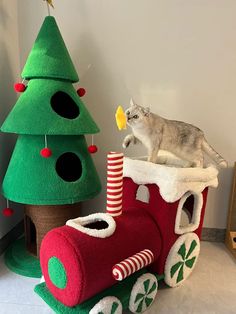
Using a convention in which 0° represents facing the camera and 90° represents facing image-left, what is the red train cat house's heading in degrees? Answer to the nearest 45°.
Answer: approximately 45°

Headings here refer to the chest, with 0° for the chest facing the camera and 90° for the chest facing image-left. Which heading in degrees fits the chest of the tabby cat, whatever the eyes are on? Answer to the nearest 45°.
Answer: approximately 90°
